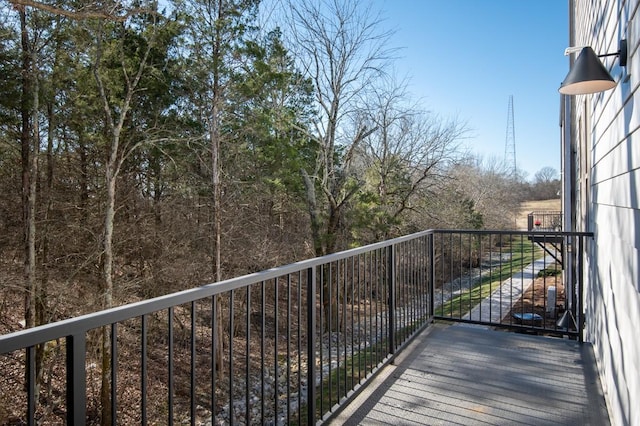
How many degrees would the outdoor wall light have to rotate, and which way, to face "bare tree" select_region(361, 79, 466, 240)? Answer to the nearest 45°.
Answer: approximately 45° to its right

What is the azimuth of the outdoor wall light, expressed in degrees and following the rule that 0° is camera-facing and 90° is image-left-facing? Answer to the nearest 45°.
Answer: approximately 90°

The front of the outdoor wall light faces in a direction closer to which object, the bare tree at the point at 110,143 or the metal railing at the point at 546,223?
the bare tree

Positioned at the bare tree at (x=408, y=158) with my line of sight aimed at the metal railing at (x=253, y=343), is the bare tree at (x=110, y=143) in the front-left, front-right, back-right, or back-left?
front-right

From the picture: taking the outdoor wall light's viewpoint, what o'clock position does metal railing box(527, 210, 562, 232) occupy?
The metal railing is roughly at 3 o'clock from the outdoor wall light.

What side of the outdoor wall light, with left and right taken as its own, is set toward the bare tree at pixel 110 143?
front

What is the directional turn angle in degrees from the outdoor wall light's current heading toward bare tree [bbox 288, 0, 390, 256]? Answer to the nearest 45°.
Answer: approximately 45° to its right

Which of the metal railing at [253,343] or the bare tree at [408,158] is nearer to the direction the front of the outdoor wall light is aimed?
the metal railing
